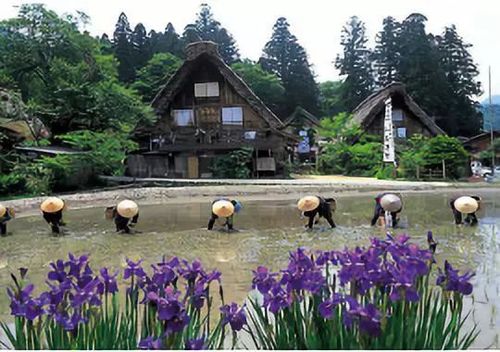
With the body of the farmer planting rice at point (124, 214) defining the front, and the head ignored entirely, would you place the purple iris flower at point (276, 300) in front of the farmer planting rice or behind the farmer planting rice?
in front

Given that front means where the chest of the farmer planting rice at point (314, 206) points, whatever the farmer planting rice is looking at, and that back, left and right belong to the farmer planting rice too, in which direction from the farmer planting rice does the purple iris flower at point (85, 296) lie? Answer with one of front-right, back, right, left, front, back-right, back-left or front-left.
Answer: front-left

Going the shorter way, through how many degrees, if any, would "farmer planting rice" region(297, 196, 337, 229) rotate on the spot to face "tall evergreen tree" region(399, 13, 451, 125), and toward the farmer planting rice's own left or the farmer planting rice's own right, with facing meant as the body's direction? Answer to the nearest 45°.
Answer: approximately 135° to the farmer planting rice's own right

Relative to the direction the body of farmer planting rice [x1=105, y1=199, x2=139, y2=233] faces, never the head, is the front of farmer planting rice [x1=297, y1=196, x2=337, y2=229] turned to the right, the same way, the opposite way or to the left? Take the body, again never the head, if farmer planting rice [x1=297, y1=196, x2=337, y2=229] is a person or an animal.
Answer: to the right

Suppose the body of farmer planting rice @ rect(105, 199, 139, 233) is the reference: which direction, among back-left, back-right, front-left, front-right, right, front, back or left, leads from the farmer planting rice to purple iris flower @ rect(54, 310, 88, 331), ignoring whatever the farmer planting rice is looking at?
front-right

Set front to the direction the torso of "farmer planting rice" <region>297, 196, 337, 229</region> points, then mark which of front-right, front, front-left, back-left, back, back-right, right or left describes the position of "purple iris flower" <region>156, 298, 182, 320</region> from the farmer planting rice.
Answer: front-left

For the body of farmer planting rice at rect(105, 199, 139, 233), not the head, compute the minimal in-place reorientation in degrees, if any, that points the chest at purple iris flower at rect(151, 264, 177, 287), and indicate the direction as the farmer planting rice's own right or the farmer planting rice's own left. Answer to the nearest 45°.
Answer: approximately 45° to the farmer planting rice's own right

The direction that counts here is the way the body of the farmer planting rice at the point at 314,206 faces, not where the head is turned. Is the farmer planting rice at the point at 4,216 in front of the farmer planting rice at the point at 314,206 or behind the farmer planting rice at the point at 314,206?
in front

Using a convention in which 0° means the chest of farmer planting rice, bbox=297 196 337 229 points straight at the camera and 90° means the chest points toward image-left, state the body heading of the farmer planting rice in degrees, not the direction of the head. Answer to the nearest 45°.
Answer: approximately 45°

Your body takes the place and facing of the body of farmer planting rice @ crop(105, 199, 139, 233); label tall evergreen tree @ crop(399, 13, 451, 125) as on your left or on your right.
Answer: on your left

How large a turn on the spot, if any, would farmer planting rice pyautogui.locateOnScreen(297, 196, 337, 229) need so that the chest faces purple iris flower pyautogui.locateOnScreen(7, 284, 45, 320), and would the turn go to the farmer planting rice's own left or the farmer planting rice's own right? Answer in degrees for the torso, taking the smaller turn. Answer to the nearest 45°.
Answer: approximately 45° to the farmer planting rice's own left

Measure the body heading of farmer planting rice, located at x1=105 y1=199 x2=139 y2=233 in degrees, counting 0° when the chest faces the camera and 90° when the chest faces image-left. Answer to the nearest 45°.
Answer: approximately 315°

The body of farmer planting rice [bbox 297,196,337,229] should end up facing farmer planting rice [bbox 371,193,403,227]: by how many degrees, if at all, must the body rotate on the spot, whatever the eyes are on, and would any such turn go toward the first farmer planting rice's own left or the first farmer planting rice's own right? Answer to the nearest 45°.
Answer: approximately 135° to the first farmer planting rice's own left

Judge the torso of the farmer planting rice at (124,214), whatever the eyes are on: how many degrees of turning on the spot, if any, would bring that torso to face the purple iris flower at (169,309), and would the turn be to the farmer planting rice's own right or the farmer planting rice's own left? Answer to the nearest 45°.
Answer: approximately 45° to the farmer planting rice's own right
